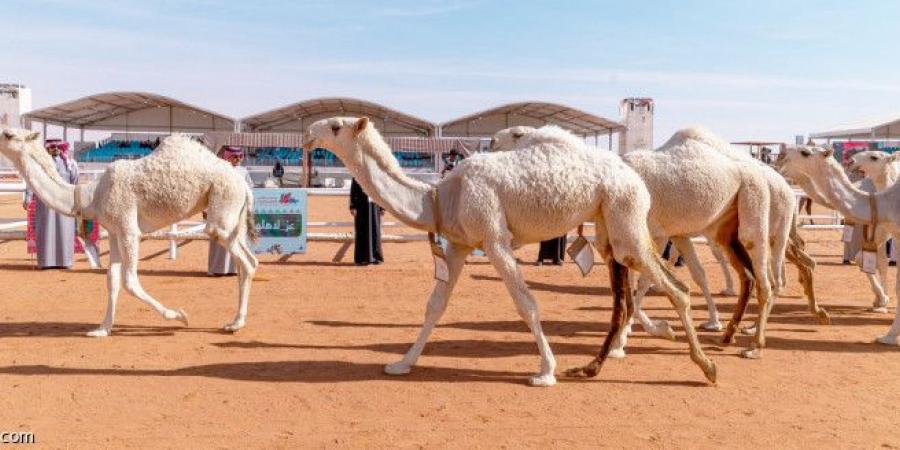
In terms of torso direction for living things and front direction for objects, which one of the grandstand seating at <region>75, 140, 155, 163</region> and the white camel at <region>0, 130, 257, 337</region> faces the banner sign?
the grandstand seating

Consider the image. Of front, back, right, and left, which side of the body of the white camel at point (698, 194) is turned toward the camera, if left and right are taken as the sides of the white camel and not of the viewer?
left

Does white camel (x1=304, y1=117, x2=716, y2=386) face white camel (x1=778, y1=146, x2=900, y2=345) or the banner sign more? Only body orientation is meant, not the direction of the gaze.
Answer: the banner sign

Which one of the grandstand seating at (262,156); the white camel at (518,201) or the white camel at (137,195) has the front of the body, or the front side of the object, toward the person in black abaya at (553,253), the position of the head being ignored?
the grandstand seating

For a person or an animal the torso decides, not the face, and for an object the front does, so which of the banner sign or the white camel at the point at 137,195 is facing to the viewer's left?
the white camel

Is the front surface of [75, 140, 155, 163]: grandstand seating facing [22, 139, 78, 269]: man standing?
yes

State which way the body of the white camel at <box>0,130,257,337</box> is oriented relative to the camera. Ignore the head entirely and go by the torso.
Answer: to the viewer's left

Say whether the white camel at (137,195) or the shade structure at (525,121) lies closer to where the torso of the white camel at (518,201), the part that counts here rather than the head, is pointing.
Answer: the white camel

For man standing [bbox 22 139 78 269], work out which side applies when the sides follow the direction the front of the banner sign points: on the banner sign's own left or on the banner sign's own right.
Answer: on the banner sign's own right

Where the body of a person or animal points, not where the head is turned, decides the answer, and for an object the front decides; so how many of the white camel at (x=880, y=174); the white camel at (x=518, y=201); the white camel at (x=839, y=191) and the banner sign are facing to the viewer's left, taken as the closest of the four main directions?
3

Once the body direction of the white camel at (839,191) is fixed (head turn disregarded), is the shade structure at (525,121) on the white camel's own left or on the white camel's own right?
on the white camel's own right

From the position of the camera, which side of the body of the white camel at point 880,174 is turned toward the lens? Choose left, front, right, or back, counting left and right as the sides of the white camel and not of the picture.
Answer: left

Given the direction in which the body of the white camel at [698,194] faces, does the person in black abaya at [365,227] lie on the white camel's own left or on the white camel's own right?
on the white camel's own right
